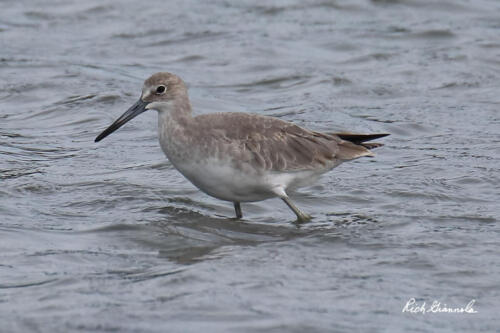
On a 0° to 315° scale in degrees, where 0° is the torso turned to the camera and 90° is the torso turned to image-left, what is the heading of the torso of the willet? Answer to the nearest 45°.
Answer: approximately 90°
